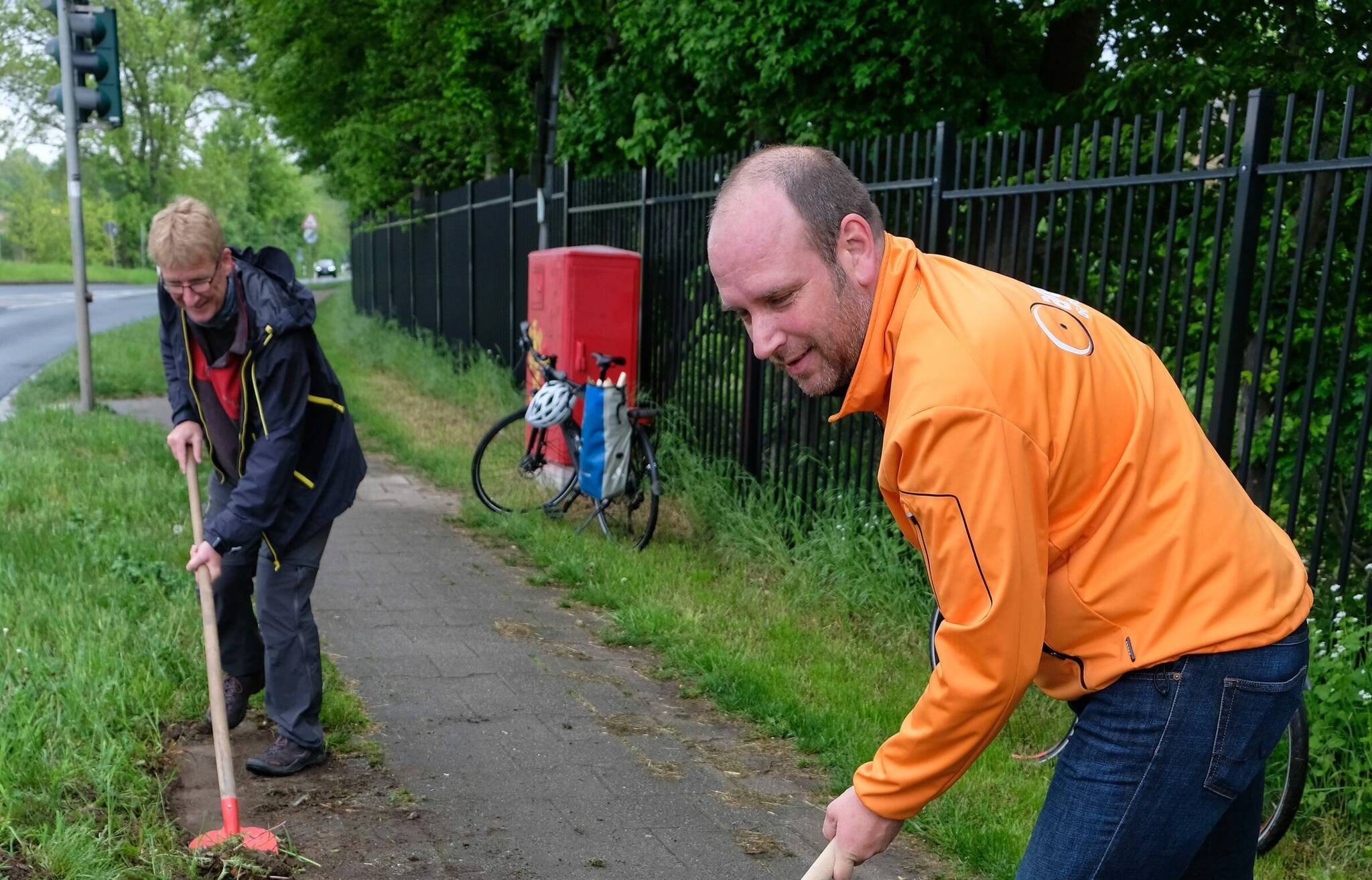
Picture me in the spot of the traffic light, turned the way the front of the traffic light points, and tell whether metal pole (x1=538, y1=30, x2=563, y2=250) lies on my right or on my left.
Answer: on my left

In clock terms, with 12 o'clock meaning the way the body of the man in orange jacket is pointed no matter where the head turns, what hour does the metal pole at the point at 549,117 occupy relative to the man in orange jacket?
The metal pole is roughly at 2 o'clock from the man in orange jacket.

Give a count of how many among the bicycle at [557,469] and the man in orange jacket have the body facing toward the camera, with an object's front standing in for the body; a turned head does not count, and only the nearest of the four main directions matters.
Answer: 0

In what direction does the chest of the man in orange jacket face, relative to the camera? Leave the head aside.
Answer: to the viewer's left

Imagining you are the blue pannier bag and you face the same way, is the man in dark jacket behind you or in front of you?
in front

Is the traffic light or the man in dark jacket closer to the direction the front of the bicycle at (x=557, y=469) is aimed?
the traffic light

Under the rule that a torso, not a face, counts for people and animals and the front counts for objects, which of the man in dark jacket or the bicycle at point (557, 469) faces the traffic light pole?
the bicycle

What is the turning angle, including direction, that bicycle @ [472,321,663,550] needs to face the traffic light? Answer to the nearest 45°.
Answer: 0° — it already faces it

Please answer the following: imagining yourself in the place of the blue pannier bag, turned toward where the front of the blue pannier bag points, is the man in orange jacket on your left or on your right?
on your left

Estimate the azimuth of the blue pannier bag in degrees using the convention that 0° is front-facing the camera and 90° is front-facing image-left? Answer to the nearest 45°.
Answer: approximately 45°

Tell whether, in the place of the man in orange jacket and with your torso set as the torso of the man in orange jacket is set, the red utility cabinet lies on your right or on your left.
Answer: on your right

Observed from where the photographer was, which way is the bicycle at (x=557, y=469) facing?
facing away from the viewer and to the left of the viewer
